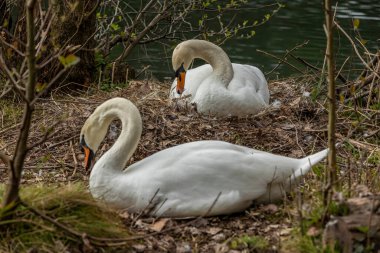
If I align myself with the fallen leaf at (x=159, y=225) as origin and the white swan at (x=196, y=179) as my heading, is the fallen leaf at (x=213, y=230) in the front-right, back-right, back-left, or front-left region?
front-right

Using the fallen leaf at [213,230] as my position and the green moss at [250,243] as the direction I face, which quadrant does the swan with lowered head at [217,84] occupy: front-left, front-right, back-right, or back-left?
back-left

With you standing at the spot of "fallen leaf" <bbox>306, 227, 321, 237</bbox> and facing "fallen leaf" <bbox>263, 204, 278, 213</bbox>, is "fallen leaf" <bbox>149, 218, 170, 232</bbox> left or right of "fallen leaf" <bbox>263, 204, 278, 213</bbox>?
left

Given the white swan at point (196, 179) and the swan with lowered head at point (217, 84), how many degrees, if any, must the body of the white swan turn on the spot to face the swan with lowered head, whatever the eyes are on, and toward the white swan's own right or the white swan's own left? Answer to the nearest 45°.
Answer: approximately 90° to the white swan's own right

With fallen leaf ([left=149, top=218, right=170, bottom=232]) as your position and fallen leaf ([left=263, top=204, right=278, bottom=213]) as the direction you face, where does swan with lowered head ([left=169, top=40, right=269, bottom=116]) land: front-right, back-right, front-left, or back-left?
front-left

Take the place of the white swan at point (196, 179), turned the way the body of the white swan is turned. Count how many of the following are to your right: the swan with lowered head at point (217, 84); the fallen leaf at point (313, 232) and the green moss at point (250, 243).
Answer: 1

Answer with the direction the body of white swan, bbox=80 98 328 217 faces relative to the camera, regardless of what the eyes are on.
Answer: to the viewer's left

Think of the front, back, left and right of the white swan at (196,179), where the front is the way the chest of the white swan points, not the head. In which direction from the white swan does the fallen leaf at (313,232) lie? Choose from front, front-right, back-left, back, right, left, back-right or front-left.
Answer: back-left

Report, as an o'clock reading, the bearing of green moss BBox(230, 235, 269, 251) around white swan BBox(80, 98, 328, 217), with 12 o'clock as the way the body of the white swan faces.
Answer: The green moss is roughly at 8 o'clock from the white swan.
